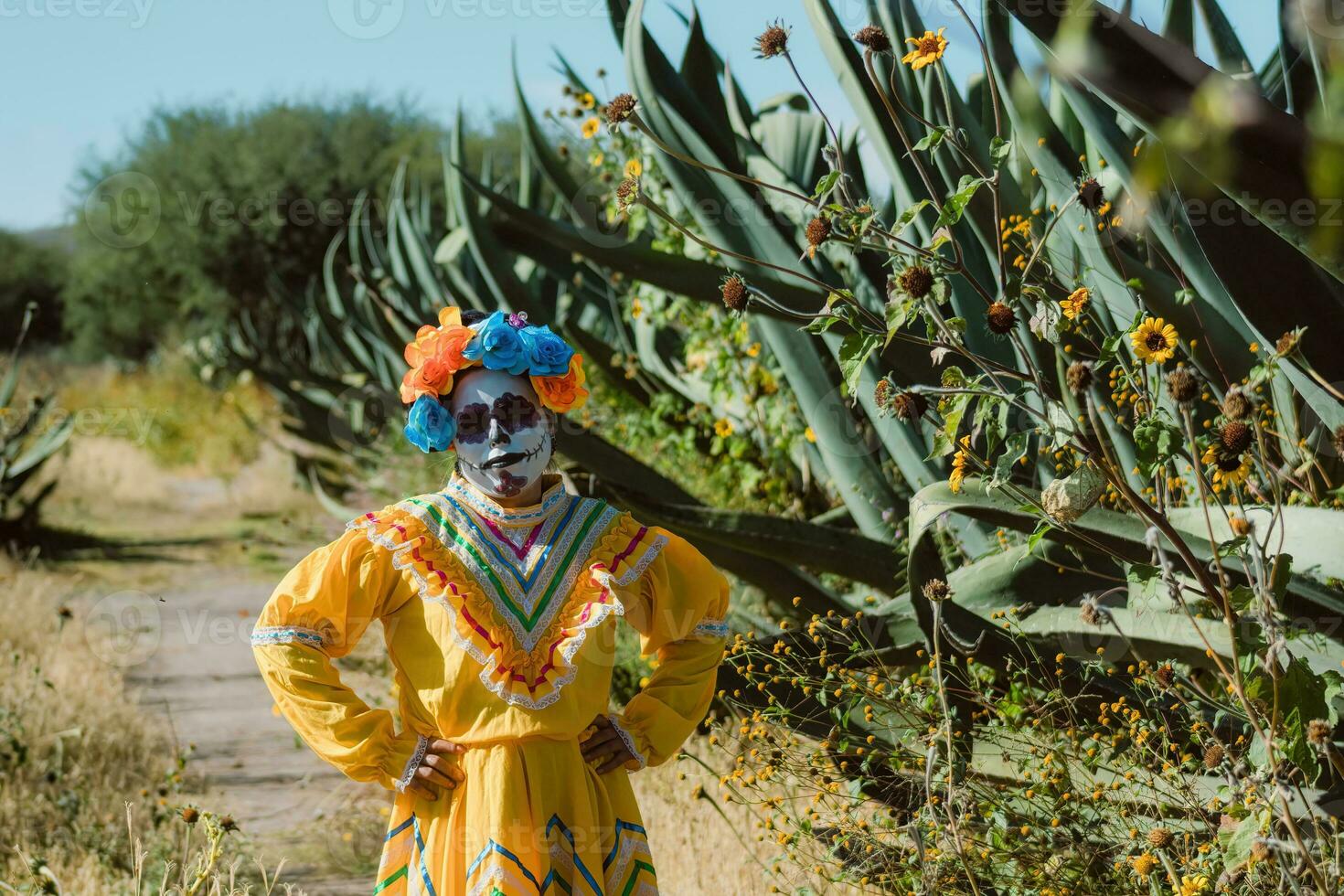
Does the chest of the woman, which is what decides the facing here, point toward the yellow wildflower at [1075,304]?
no

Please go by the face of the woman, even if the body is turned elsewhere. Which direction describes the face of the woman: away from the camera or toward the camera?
toward the camera

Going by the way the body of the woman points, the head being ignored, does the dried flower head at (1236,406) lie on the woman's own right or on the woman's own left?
on the woman's own left

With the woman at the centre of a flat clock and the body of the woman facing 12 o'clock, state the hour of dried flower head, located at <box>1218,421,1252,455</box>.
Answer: The dried flower head is roughly at 10 o'clock from the woman.

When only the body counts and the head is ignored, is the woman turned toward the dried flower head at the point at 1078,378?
no

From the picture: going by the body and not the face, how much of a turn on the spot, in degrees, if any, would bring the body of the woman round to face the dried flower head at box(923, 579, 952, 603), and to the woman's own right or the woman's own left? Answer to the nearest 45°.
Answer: approximately 90° to the woman's own left

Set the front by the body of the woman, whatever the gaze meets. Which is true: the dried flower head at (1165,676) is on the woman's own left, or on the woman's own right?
on the woman's own left

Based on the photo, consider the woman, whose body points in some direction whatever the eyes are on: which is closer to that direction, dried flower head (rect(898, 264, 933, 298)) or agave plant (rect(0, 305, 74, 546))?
the dried flower head

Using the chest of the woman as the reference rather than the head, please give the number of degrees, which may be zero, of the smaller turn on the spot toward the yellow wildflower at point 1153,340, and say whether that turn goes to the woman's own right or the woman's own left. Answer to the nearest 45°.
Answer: approximately 90° to the woman's own left

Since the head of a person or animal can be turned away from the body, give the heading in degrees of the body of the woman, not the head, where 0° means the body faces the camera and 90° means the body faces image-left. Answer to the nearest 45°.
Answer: approximately 0°

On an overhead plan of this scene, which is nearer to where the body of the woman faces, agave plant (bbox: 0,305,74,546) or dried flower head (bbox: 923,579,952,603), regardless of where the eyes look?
the dried flower head

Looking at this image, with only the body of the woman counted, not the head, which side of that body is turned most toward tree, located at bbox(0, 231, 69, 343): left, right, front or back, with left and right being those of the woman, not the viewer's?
back

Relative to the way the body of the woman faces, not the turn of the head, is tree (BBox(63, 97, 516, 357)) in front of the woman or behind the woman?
behind

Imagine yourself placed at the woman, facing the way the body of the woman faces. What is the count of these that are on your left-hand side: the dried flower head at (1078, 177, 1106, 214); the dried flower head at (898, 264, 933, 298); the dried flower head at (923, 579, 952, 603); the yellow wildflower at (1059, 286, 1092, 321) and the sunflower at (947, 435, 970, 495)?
5

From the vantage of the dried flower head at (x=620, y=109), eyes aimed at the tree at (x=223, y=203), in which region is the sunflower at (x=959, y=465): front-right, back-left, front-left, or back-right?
back-right

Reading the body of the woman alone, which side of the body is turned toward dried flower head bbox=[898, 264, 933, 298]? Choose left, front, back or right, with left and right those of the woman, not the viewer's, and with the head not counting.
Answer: left
